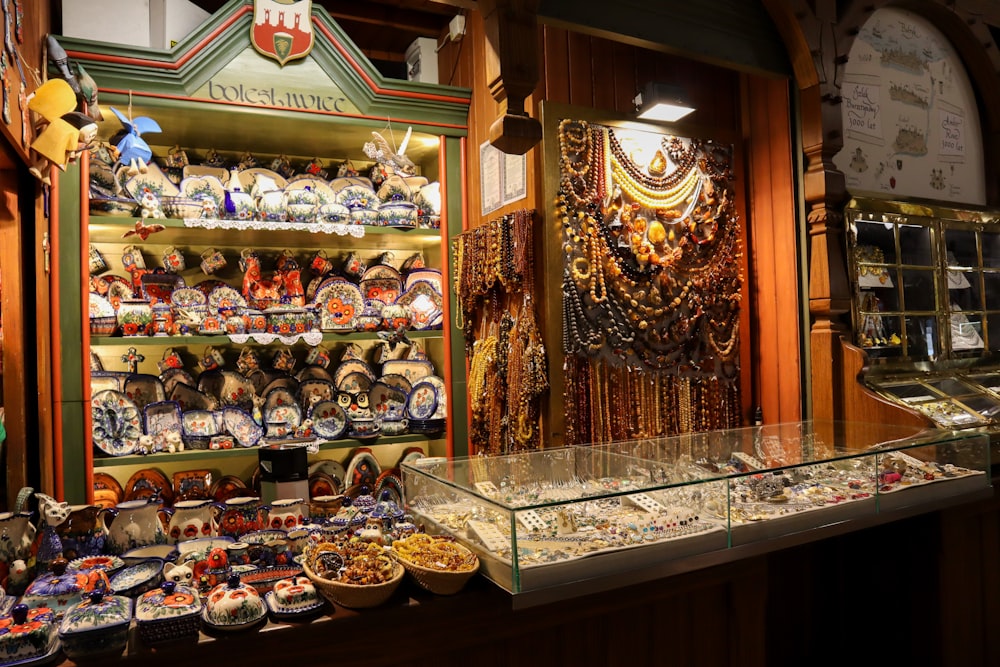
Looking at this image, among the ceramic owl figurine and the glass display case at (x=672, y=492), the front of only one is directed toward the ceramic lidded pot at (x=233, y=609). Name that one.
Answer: the ceramic owl figurine

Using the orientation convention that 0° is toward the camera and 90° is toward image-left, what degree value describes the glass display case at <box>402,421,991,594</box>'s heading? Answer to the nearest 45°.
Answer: approximately 315°

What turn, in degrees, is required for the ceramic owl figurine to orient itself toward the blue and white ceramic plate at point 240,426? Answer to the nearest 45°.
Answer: approximately 90° to its right

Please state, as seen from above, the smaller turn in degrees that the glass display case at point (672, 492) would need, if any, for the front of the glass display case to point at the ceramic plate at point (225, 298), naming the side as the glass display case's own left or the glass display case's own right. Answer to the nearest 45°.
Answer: approximately 135° to the glass display case's own right

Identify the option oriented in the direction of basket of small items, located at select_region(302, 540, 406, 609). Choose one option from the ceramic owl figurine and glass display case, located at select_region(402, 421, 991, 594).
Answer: the ceramic owl figurine

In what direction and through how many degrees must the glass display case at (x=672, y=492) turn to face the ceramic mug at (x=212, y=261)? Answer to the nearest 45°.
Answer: approximately 135° to its right

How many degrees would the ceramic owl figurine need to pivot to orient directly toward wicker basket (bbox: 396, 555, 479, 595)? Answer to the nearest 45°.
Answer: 0° — it already faces it

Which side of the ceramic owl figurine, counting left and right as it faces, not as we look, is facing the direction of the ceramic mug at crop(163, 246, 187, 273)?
right

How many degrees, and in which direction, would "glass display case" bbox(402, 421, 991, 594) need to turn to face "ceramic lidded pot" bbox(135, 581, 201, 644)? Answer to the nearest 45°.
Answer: approximately 90° to its right
